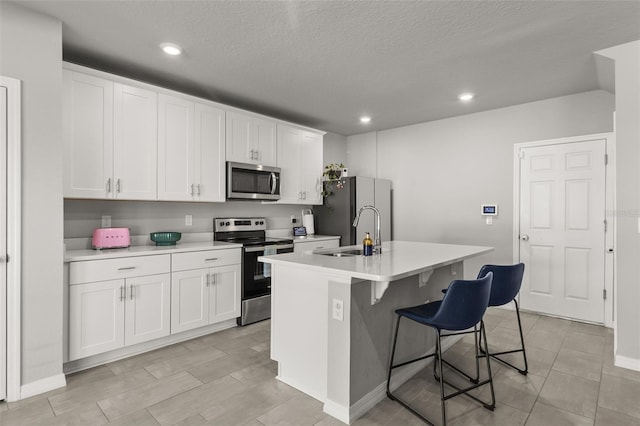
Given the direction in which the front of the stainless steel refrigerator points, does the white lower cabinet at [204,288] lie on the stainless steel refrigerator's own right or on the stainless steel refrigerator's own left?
on the stainless steel refrigerator's own right

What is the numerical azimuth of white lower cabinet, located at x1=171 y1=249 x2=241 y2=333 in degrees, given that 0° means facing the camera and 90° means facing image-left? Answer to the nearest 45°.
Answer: approximately 315°

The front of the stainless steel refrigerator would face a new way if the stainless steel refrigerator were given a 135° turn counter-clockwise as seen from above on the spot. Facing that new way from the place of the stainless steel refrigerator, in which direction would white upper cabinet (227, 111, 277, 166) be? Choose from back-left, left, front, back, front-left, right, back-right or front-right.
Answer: back-left

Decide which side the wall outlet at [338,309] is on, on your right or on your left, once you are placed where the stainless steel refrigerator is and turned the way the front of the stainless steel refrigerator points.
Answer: on your right
